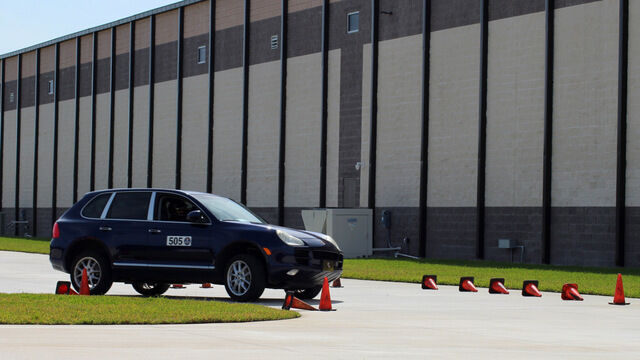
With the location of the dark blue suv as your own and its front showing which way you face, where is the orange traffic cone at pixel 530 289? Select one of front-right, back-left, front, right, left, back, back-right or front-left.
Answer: front-left

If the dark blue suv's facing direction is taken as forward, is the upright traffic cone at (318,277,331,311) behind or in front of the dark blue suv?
in front

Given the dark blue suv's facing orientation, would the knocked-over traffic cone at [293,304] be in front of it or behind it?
in front

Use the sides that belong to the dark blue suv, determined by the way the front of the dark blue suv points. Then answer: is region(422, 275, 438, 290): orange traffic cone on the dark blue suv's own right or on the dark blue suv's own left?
on the dark blue suv's own left
